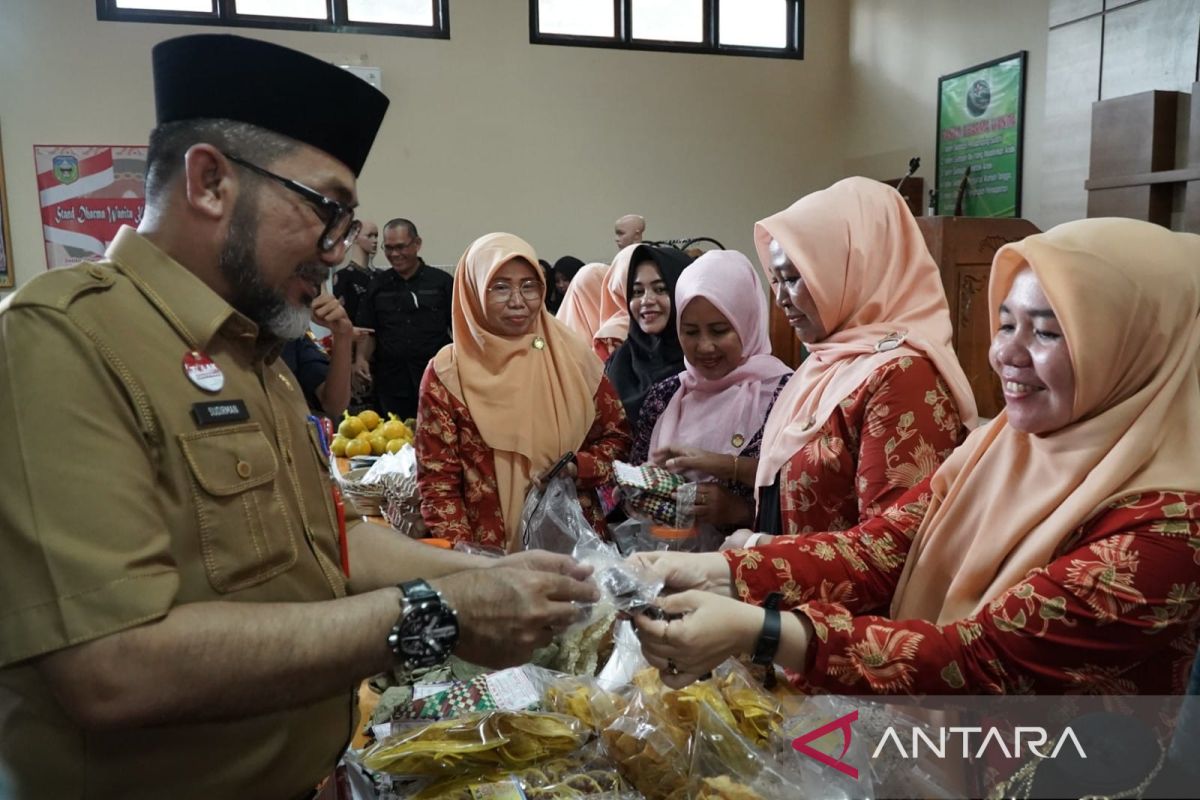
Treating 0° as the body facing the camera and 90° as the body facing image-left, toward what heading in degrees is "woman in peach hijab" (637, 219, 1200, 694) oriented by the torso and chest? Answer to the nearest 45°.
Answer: approximately 45°

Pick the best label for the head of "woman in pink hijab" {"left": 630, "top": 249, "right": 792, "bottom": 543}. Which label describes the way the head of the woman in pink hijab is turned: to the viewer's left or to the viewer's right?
to the viewer's left

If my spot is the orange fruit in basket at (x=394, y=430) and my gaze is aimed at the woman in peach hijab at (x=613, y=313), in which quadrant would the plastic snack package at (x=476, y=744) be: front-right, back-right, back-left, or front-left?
back-right

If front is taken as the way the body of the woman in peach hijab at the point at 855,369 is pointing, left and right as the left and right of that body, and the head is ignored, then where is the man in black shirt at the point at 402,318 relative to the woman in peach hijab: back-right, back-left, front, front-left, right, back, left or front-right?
front-right

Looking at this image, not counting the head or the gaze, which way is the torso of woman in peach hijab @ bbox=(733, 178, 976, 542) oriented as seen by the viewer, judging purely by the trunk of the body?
to the viewer's left

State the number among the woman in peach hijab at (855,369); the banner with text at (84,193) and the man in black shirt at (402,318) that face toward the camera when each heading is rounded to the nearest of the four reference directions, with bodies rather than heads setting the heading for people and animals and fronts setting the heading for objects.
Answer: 2

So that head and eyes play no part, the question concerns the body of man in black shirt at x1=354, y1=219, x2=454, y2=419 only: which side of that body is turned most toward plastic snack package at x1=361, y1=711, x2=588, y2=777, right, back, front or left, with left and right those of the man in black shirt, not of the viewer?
front

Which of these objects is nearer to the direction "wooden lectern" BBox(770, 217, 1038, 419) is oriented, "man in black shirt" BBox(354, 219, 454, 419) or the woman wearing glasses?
the woman wearing glasses

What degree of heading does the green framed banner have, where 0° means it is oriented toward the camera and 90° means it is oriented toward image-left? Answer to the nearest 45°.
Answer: approximately 45°

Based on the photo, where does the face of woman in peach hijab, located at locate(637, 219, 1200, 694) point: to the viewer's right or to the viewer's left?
to the viewer's left

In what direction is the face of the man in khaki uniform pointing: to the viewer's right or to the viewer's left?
to the viewer's right

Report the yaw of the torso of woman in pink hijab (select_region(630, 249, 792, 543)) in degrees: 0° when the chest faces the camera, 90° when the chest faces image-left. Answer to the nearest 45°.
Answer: approximately 45°

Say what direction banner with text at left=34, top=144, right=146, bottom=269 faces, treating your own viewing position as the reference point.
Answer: facing the viewer

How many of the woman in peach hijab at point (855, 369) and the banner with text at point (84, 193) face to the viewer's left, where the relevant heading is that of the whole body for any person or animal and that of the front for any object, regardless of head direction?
1

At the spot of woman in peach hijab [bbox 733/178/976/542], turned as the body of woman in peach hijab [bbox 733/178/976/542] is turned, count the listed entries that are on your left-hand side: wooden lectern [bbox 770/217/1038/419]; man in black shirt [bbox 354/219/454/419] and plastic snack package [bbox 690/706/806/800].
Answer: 1
